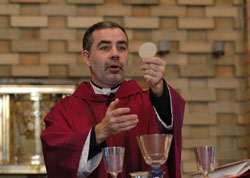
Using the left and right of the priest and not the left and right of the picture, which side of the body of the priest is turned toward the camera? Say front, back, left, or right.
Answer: front

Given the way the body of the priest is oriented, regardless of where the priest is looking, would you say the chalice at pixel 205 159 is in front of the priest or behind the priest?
in front

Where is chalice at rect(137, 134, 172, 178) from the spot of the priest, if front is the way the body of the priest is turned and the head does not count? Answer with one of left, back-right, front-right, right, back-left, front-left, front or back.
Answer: front

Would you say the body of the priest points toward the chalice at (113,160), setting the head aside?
yes
